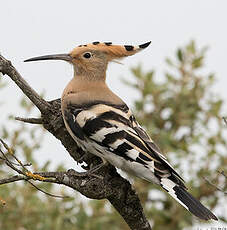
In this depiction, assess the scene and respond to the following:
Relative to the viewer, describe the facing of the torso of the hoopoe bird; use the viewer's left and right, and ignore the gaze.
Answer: facing to the left of the viewer
